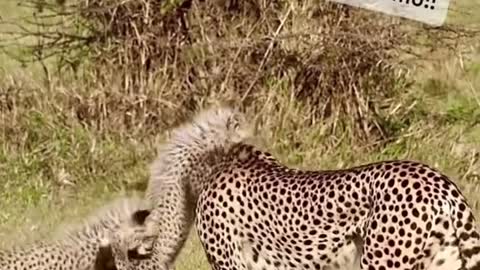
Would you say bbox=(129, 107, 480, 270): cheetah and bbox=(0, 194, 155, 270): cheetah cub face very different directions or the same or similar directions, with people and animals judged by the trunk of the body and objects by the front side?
very different directions

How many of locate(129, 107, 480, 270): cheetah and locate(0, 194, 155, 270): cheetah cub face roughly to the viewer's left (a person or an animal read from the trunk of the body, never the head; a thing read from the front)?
1

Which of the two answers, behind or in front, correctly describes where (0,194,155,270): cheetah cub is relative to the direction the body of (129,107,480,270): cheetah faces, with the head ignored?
in front

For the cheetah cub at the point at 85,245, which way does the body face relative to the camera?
to the viewer's right

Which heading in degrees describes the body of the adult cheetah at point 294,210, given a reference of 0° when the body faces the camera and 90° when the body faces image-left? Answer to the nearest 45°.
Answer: approximately 90°
